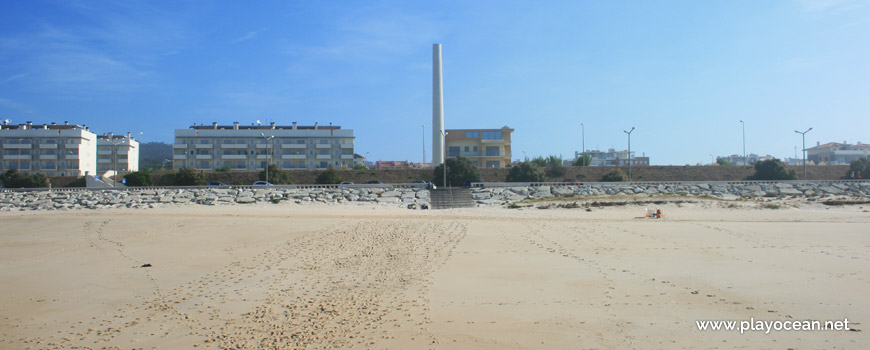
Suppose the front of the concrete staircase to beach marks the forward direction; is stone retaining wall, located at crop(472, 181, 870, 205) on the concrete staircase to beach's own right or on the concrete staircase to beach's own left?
on the concrete staircase to beach's own left

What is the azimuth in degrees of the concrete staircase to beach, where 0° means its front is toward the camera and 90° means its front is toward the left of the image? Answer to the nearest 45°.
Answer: approximately 0°

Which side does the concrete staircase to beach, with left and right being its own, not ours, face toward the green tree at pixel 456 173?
back
